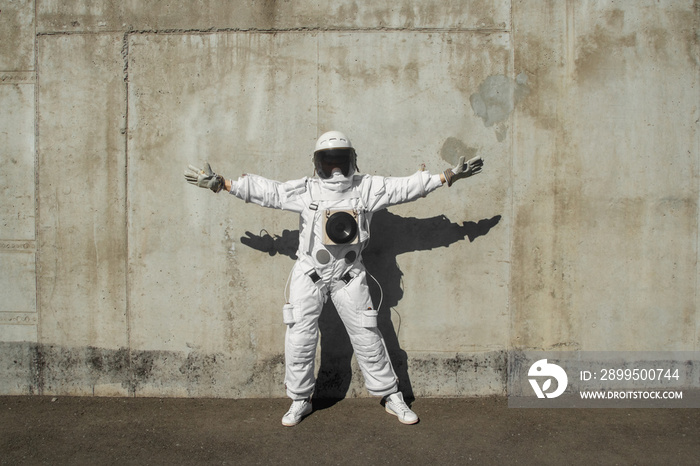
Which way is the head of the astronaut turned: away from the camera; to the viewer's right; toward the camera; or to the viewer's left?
toward the camera

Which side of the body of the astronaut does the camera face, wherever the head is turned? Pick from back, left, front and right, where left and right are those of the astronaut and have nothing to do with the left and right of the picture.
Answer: front
